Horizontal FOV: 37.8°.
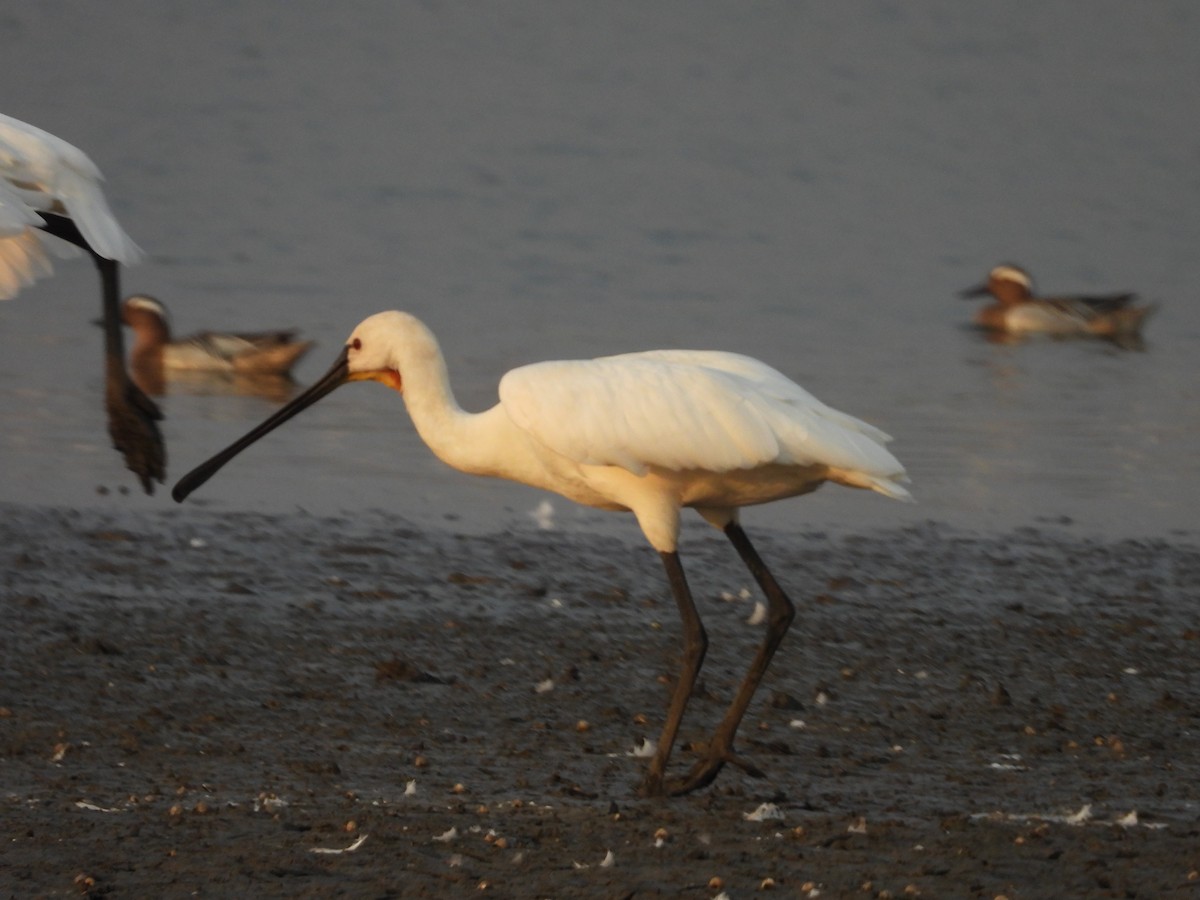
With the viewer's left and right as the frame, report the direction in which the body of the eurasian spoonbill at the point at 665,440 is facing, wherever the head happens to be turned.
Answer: facing to the left of the viewer

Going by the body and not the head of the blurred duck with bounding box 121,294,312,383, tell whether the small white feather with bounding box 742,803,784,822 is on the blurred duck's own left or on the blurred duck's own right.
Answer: on the blurred duck's own left

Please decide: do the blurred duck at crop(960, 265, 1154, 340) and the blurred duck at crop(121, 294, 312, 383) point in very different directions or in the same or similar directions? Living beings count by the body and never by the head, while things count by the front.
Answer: same or similar directions

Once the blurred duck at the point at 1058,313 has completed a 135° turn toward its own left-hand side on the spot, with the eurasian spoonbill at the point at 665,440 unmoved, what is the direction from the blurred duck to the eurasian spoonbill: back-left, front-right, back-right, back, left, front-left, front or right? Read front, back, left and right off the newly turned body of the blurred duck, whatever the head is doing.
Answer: front-right

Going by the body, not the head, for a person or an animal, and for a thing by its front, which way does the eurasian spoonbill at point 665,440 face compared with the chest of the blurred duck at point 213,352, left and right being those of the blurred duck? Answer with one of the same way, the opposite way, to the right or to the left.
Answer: the same way

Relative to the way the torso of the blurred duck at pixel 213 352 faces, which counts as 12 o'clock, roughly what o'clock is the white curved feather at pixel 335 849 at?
The white curved feather is roughly at 9 o'clock from the blurred duck.

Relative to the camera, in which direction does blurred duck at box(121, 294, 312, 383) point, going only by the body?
to the viewer's left

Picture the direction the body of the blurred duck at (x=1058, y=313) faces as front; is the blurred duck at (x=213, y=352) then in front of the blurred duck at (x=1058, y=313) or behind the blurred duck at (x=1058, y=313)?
in front

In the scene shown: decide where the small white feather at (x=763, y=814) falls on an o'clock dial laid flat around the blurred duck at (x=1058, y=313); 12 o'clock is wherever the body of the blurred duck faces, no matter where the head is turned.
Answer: The small white feather is roughly at 9 o'clock from the blurred duck.

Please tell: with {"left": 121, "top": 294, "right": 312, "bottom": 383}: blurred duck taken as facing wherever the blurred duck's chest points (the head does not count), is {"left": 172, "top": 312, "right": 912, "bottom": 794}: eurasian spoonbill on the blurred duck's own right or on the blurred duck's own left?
on the blurred duck's own left

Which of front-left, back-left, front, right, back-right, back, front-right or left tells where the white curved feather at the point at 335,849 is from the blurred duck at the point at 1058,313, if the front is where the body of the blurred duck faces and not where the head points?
left

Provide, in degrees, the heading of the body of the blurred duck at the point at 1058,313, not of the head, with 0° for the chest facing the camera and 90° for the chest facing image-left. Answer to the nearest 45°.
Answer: approximately 90°
